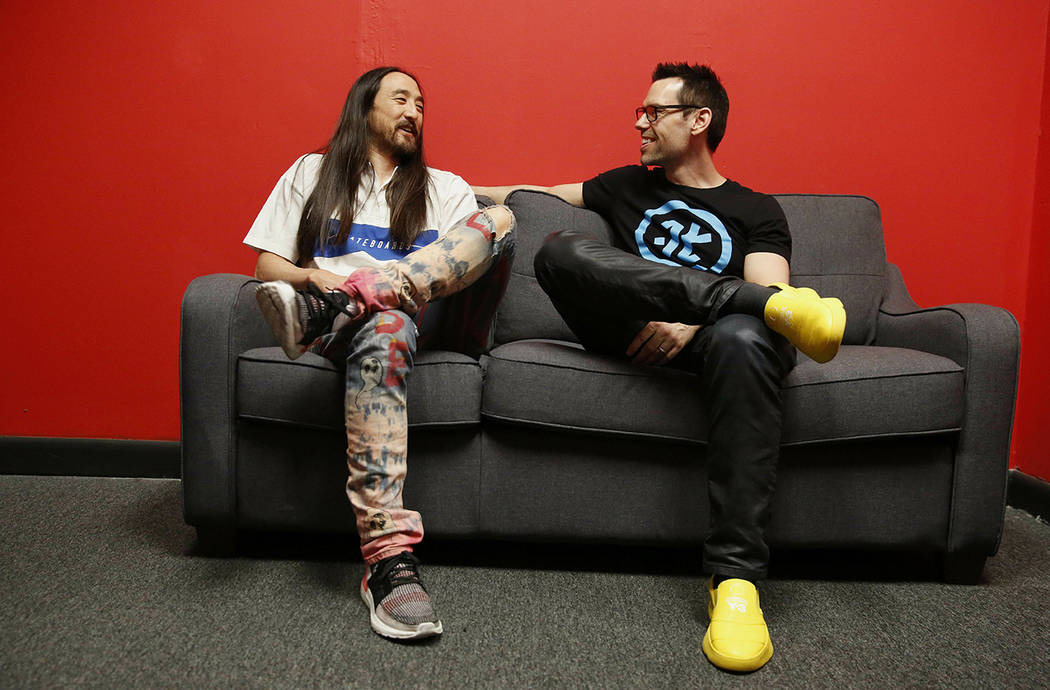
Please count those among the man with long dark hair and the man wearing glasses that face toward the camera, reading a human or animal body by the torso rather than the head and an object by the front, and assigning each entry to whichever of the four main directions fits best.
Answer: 2

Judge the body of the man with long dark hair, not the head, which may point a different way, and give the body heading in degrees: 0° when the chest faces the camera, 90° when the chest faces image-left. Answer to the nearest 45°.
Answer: approximately 0°

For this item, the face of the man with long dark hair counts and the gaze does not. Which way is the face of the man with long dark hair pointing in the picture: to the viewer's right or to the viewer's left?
to the viewer's right

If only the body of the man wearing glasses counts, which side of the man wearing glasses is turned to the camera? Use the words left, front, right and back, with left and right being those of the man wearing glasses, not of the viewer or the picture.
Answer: front

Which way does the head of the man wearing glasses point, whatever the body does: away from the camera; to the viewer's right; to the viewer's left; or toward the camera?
to the viewer's left
